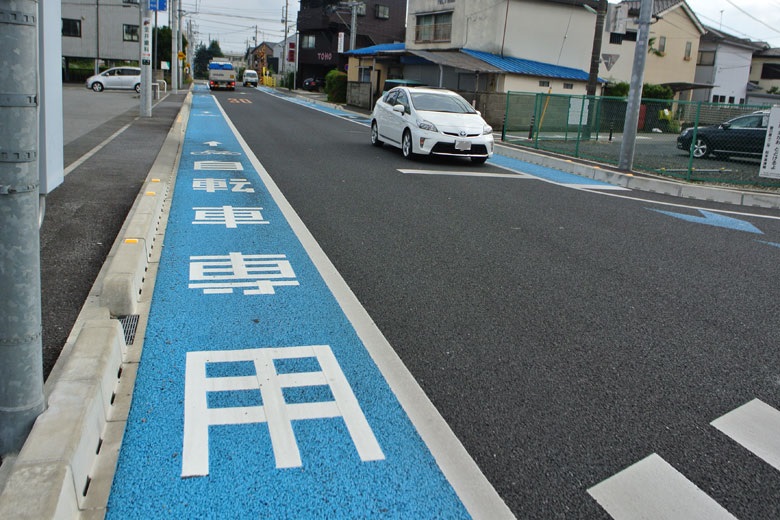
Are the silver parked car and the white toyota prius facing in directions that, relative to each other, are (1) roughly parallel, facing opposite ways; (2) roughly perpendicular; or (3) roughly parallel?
roughly perpendicular

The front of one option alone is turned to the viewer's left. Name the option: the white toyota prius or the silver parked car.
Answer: the silver parked car

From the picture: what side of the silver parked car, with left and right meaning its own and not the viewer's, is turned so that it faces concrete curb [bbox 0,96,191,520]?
left

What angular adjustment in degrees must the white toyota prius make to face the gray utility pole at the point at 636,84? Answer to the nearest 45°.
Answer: approximately 45° to its left

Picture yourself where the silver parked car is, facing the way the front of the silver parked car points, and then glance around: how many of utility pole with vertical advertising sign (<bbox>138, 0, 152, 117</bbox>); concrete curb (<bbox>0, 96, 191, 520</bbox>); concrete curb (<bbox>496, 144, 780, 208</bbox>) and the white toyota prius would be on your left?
4

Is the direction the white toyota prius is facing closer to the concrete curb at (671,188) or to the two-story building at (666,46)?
the concrete curb

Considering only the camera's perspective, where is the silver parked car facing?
facing to the left of the viewer

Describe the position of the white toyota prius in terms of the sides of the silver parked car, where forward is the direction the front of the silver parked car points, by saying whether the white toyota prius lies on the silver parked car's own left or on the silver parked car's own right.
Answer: on the silver parked car's own left

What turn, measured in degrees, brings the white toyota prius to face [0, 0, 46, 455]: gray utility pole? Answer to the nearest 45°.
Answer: approximately 45° to its right

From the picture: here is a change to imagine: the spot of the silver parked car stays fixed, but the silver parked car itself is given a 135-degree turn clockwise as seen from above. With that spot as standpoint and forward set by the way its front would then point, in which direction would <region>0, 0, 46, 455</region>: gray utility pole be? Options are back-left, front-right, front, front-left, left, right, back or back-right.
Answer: back-right

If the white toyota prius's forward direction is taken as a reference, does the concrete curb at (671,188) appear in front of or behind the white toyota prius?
in front

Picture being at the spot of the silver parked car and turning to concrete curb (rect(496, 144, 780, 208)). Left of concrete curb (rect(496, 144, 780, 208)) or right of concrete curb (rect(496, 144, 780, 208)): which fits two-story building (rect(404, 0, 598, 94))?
left

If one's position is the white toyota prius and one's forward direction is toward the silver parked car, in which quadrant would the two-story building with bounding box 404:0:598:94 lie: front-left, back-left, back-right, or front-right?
front-right

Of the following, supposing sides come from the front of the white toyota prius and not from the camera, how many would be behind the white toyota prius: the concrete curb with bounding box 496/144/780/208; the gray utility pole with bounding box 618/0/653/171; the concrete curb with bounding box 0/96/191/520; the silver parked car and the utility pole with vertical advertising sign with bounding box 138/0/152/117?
2

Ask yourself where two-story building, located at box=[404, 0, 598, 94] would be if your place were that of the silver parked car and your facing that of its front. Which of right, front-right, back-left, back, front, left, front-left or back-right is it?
back-left

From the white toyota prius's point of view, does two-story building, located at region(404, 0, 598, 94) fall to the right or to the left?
on its left

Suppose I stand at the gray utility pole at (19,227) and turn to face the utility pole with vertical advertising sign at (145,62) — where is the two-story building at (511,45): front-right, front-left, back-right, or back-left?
front-right

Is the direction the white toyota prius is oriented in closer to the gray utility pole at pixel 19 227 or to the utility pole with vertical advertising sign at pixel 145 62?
the gray utility pole

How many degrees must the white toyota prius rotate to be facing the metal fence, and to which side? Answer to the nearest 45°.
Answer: approximately 90° to its left

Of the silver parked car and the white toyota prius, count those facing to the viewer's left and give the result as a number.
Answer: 1
